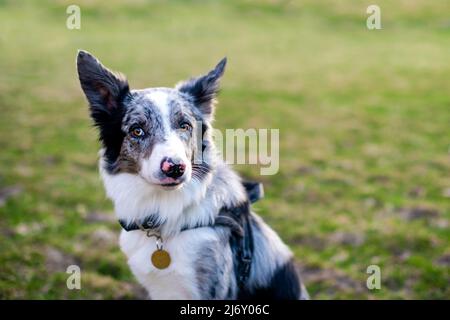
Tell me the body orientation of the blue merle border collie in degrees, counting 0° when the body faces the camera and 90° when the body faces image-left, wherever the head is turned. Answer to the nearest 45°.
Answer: approximately 45°
